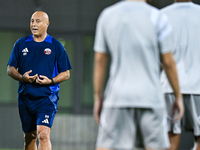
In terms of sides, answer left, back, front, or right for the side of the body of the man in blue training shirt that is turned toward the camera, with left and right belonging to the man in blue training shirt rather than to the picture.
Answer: front
